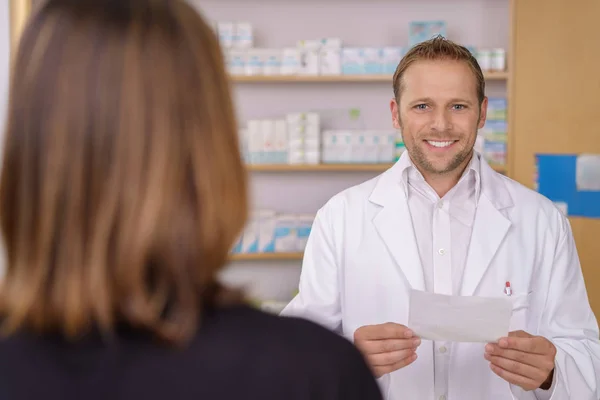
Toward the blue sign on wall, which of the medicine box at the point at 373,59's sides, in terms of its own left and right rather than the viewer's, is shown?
left

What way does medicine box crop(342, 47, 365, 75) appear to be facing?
toward the camera

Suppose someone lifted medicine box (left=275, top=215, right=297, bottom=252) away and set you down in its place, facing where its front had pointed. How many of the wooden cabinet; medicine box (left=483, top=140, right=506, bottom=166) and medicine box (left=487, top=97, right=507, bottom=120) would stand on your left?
3

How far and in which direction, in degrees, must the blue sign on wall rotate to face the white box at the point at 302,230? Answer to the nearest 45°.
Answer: approximately 90° to its right

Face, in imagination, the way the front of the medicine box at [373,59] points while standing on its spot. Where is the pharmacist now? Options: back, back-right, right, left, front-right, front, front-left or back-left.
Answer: front

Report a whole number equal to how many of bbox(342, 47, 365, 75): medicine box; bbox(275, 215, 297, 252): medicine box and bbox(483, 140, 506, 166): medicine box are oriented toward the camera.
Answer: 3

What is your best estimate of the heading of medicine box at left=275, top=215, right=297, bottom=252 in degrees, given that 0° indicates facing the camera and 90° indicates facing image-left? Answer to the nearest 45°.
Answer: approximately 0°
